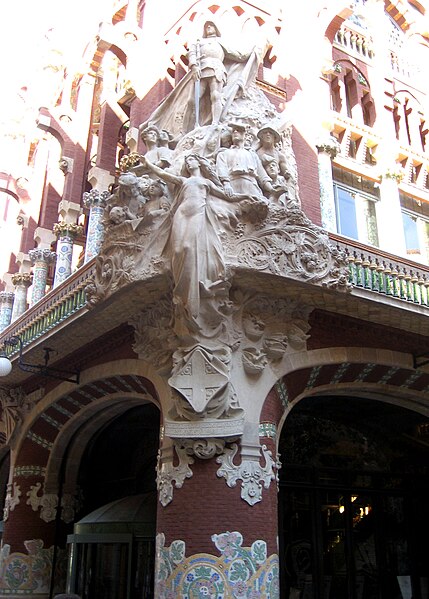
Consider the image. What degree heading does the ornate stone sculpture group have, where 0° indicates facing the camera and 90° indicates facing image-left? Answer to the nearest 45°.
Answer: approximately 0°

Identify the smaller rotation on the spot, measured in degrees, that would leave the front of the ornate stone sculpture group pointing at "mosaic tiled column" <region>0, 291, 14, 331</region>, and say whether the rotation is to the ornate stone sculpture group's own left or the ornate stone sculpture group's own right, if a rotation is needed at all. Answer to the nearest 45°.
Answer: approximately 135° to the ornate stone sculpture group's own right
